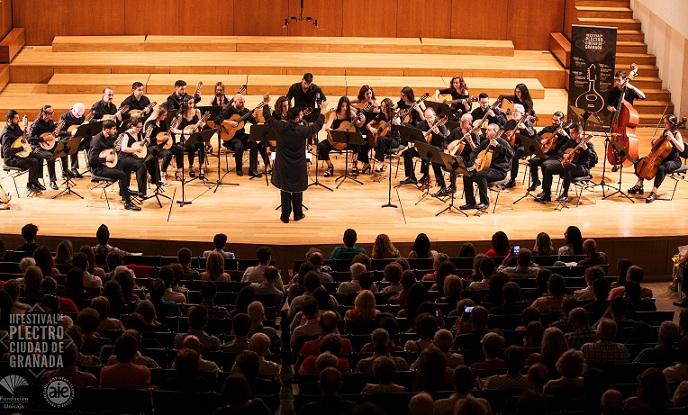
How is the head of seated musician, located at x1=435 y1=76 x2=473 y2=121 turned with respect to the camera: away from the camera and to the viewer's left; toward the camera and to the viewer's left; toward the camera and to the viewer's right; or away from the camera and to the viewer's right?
toward the camera and to the viewer's left

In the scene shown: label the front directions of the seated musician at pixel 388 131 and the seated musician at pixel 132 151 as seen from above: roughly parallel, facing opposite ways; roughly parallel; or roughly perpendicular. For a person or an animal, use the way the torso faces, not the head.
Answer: roughly perpendicular

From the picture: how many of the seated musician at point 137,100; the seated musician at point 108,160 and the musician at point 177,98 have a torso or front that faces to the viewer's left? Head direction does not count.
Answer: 0

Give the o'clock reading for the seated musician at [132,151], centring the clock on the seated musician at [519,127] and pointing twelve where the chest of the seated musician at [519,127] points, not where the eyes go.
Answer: the seated musician at [132,151] is roughly at 1 o'clock from the seated musician at [519,127].

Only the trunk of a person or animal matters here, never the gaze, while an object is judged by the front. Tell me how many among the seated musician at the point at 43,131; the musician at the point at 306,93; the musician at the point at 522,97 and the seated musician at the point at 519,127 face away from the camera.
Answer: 0

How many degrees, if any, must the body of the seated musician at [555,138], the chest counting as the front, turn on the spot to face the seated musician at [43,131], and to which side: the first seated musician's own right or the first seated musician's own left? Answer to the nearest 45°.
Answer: approximately 45° to the first seated musician's own right

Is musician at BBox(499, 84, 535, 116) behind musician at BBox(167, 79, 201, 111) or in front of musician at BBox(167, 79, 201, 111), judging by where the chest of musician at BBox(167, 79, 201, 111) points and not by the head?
in front

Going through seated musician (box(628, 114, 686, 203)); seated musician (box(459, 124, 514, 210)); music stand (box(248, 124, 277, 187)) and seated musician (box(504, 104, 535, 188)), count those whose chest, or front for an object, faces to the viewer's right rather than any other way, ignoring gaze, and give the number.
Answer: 0

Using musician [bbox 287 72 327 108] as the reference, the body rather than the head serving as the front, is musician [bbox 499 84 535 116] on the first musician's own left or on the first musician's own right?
on the first musician's own left

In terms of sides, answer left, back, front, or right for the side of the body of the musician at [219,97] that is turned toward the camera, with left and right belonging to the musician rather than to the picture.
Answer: front

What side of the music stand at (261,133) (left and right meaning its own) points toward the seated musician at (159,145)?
left

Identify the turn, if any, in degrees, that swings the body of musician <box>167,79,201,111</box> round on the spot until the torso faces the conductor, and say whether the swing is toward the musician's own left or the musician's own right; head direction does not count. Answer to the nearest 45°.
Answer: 0° — they already face them

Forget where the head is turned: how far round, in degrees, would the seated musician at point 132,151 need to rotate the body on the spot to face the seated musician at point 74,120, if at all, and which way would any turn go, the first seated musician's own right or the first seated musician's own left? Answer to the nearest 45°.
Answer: approximately 180°

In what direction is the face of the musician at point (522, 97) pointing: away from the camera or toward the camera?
toward the camera

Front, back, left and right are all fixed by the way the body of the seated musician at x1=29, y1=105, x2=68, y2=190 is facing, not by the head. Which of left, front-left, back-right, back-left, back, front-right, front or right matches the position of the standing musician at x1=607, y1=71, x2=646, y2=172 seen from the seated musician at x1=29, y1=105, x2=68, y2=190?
front-left

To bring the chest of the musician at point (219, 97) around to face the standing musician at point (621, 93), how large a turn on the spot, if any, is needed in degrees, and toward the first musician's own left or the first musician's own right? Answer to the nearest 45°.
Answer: approximately 90° to the first musician's own left

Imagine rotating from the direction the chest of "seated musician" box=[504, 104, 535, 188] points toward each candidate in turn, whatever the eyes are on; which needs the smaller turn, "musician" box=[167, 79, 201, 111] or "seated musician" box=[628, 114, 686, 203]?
the musician

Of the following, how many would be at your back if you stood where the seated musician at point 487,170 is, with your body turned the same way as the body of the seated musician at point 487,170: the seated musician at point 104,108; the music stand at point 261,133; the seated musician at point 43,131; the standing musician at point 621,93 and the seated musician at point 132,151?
1

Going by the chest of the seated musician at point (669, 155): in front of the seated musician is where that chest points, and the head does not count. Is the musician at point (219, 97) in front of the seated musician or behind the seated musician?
in front
